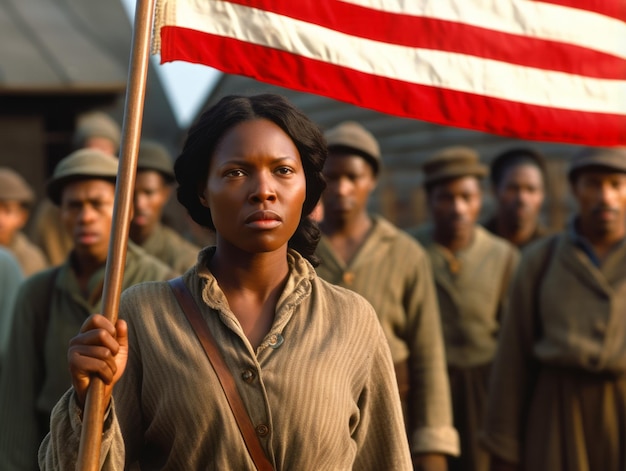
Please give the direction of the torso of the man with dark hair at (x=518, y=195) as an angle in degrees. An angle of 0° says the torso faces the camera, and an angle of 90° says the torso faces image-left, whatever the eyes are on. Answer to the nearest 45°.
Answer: approximately 0°

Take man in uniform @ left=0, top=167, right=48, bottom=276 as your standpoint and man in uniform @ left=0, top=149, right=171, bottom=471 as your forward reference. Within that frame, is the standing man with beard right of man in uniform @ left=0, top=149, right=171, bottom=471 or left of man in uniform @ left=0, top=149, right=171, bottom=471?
left

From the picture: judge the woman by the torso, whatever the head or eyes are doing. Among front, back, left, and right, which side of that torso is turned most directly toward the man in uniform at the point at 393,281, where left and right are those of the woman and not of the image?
back

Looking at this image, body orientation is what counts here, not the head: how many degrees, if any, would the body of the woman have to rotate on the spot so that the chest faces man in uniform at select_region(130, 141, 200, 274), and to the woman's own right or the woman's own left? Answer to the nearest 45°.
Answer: approximately 180°

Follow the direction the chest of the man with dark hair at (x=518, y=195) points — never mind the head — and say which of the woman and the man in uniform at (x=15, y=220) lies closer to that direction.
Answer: the woman

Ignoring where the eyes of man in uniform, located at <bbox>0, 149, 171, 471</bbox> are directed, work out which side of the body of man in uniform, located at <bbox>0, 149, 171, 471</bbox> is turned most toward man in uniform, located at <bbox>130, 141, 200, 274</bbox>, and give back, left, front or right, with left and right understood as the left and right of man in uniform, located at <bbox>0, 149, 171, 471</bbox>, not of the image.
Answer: back
